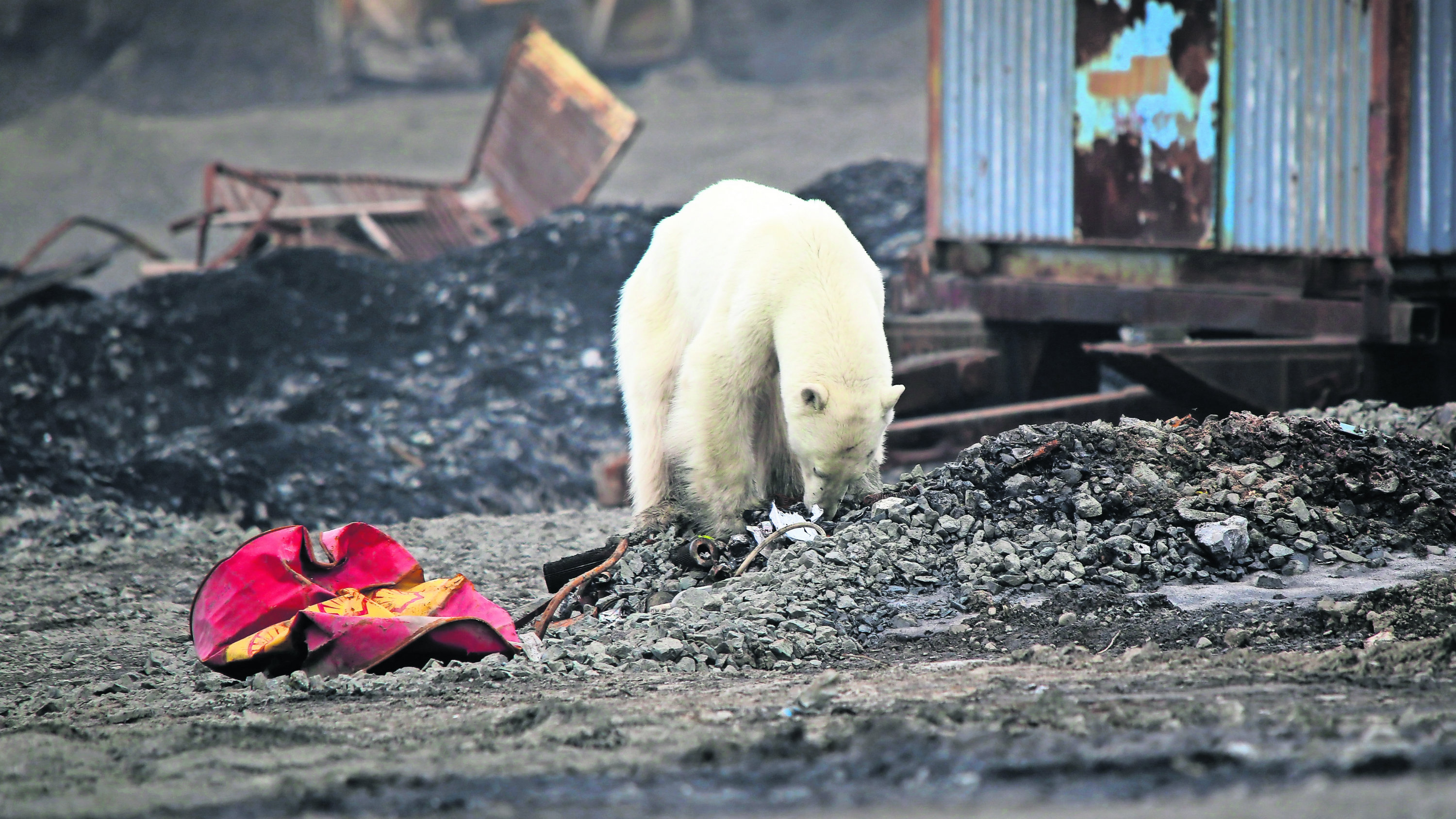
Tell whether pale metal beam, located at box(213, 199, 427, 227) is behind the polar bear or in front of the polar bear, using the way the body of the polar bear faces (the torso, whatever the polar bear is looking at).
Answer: behind

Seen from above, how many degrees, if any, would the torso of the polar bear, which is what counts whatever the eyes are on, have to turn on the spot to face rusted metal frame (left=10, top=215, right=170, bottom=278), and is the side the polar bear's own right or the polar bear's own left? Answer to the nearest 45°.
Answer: approximately 180°

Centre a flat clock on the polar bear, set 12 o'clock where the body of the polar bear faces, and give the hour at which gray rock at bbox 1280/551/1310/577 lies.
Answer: The gray rock is roughly at 11 o'clock from the polar bear.

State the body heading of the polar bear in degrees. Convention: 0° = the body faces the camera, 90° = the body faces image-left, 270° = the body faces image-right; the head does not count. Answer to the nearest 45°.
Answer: approximately 315°

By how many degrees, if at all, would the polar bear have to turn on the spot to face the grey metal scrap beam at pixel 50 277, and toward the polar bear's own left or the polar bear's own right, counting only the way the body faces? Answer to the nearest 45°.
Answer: approximately 180°

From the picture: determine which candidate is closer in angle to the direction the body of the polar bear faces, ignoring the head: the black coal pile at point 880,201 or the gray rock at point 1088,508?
the gray rock

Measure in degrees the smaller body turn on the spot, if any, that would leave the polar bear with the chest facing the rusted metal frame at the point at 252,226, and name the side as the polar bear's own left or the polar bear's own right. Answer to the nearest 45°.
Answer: approximately 180°

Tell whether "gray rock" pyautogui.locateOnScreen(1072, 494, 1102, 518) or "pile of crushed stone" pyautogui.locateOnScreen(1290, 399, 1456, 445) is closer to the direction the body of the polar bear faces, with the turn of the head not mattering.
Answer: the gray rock

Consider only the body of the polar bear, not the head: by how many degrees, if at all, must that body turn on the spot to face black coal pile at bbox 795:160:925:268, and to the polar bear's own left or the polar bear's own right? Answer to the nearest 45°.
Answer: approximately 135° to the polar bear's own left
